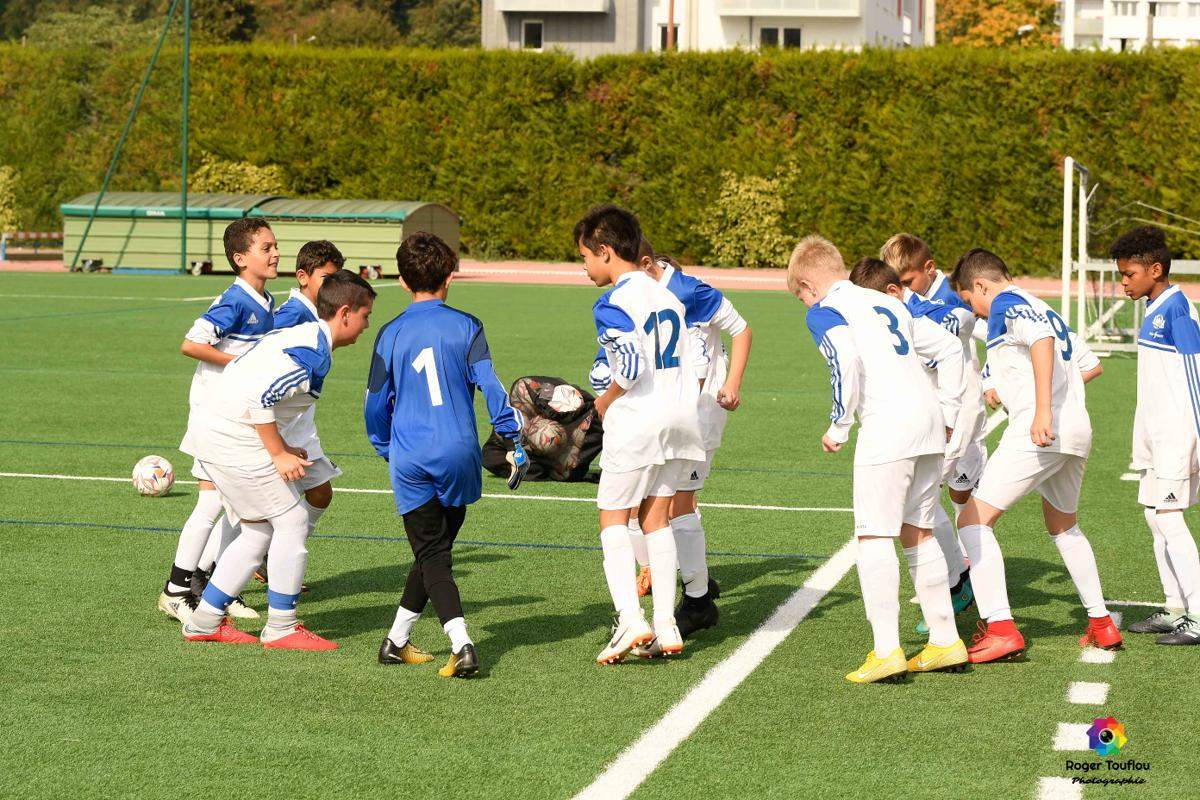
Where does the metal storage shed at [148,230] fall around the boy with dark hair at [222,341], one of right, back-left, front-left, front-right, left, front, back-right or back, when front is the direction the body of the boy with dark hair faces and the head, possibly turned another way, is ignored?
back-left

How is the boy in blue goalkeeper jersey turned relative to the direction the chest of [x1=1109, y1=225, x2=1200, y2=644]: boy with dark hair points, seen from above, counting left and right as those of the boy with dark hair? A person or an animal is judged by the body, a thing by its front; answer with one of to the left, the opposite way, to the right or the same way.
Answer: to the right

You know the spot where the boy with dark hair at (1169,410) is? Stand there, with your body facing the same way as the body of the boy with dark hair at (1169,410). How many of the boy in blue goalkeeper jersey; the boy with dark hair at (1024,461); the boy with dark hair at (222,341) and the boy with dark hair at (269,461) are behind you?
0

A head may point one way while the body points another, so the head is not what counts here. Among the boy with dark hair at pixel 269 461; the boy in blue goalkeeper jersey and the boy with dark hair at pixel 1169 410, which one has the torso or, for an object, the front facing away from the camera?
the boy in blue goalkeeper jersey

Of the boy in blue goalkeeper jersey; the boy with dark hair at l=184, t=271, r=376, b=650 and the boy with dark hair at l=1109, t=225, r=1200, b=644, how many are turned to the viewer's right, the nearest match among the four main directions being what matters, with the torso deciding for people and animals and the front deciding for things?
1

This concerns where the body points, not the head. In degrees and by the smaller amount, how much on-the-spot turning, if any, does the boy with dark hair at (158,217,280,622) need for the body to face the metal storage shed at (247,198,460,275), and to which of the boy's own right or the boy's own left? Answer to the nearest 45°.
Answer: approximately 135° to the boy's own left

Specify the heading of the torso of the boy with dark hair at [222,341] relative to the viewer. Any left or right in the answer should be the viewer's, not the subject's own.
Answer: facing the viewer and to the right of the viewer

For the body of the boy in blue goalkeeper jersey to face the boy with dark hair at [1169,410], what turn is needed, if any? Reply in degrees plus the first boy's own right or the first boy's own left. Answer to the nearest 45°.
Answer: approximately 90° to the first boy's own right

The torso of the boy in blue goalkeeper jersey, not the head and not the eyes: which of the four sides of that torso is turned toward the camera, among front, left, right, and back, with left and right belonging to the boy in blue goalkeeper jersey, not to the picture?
back

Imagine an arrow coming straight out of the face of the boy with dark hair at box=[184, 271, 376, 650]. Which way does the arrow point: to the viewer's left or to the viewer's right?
to the viewer's right

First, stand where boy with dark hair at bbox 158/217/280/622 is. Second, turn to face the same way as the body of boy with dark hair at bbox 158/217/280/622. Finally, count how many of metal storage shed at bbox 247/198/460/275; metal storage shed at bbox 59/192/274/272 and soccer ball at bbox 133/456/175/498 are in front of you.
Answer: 0

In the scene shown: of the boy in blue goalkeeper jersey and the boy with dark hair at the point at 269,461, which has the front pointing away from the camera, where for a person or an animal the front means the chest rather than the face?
the boy in blue goalkeeper jersey

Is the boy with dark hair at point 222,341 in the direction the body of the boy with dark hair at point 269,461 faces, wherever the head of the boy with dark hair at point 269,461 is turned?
no

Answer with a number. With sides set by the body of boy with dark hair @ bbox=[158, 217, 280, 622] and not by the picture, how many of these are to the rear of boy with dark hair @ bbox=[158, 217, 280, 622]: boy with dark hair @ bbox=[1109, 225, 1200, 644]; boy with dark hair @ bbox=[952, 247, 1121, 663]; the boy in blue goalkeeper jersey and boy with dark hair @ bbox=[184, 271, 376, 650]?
0

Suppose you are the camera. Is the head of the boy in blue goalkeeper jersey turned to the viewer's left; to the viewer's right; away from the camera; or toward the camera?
away from the camera

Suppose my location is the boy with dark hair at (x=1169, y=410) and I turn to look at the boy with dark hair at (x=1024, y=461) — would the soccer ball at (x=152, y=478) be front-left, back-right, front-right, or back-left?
front-right

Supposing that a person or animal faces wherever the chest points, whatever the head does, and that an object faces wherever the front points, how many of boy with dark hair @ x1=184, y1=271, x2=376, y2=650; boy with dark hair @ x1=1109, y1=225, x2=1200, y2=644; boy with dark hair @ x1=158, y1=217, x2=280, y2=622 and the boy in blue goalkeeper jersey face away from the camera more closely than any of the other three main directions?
1

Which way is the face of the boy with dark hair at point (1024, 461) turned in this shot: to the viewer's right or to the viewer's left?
to the viewer's left

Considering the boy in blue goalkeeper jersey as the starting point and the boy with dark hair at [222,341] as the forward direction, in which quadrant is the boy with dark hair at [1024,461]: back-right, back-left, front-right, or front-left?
back-right

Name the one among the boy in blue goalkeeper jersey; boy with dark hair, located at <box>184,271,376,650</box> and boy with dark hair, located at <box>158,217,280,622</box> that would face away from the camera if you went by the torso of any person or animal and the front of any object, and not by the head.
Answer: the boy in blue goalkeeper jersey
